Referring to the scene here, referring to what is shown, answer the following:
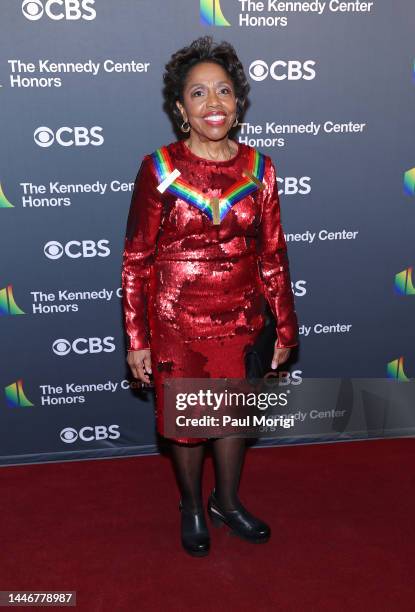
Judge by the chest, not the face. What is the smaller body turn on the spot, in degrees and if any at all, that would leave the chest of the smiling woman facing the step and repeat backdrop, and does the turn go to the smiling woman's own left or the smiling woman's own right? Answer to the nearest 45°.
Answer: approximately 180°

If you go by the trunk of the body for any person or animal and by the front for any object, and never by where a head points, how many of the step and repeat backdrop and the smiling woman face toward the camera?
2

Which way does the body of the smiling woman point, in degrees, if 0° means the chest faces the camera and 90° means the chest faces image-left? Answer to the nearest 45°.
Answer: approximately 0°

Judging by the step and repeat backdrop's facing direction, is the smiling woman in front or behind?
in front
